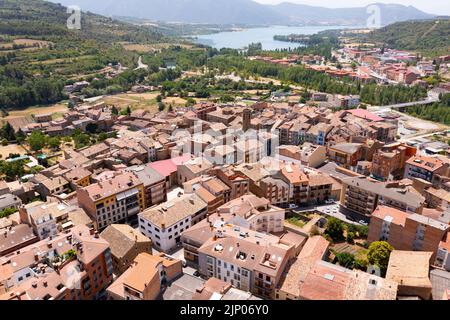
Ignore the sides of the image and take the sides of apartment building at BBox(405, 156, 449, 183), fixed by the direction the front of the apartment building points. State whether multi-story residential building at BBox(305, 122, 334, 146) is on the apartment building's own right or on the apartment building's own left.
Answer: on the apartment building's own right

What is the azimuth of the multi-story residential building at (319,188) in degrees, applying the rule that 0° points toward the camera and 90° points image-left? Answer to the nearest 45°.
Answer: approximately 0°

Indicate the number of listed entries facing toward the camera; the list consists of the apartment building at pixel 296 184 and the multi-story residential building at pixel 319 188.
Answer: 2

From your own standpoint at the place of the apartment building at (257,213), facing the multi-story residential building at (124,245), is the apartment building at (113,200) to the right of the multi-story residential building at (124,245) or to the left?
right

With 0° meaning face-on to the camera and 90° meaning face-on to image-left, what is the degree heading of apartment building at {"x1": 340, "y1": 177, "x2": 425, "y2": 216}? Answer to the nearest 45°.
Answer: approximately 45°

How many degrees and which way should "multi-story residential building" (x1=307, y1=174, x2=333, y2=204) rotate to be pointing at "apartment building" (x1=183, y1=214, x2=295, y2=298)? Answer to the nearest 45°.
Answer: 0° — it already faces it

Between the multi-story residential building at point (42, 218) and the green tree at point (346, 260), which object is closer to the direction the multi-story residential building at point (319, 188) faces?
the green tree

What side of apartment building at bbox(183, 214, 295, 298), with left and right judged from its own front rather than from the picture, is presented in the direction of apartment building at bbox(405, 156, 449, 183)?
back

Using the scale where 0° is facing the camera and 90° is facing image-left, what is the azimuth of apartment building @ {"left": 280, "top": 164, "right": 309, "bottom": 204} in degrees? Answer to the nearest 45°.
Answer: approximately 0°
